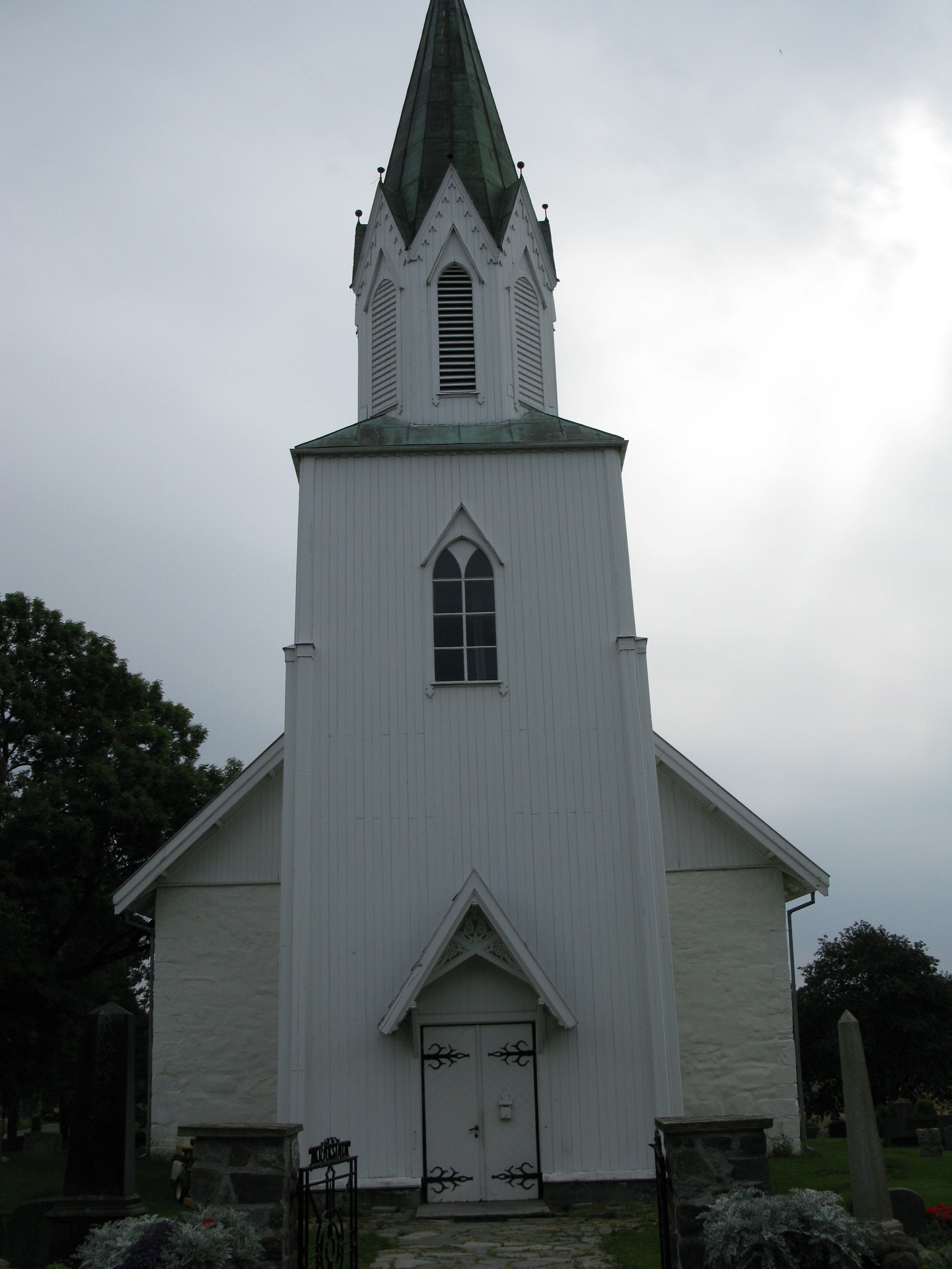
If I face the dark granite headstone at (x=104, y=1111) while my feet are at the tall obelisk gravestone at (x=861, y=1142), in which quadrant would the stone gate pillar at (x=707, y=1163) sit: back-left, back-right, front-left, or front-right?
front-left

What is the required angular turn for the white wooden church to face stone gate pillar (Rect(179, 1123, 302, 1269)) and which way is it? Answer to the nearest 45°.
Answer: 0° — it already faces it

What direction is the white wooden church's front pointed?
toward the camera

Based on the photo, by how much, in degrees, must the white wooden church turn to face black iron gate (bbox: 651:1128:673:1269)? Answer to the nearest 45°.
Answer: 0° — it already faces it

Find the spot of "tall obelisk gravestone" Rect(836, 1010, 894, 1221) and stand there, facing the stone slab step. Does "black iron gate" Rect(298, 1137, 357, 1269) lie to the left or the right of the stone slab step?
left

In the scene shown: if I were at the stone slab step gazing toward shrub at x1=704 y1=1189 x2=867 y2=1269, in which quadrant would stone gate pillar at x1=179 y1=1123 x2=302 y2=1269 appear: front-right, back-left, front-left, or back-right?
front-right

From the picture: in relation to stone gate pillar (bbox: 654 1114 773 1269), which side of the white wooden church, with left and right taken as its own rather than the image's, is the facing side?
front

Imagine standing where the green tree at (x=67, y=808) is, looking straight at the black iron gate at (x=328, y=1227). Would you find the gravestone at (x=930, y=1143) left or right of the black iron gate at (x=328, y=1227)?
left

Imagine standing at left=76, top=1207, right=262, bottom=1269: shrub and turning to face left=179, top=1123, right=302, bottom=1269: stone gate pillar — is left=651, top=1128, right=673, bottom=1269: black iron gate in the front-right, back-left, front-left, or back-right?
front-right

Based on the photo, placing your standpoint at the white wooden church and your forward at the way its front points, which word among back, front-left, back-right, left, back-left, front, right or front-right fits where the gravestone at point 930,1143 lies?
back-left

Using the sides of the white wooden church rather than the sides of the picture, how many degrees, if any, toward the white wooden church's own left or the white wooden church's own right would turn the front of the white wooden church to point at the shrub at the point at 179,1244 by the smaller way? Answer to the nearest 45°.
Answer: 0° — it already faces it

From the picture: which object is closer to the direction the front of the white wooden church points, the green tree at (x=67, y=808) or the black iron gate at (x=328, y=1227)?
the black iron gate
